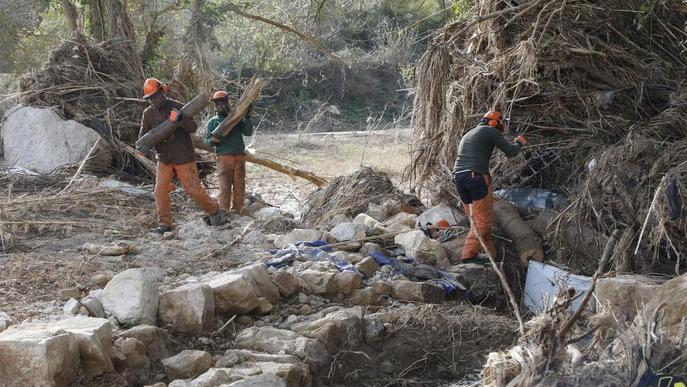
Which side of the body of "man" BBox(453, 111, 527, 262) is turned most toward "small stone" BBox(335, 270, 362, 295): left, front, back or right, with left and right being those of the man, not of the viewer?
back

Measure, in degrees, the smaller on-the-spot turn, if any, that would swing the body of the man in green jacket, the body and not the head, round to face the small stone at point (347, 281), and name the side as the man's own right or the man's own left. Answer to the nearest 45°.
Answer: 0° — they already face it

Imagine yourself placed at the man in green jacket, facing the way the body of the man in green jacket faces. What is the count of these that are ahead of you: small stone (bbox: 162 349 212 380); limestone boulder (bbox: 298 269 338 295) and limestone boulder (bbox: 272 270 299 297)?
3

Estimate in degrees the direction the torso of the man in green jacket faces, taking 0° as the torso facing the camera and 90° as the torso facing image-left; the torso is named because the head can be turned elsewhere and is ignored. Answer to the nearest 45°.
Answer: approximately 0°

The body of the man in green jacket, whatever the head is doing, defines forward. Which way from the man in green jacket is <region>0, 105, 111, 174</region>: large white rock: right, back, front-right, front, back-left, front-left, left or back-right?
back-right

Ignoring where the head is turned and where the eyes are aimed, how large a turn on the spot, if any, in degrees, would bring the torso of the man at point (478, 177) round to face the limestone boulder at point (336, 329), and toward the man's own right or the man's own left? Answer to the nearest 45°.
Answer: approximately 180°

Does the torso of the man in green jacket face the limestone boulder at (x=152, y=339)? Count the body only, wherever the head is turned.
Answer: yes

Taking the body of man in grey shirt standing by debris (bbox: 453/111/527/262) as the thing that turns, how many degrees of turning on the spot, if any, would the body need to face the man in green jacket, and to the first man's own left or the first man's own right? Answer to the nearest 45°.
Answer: approximately 135° to the first man's own left

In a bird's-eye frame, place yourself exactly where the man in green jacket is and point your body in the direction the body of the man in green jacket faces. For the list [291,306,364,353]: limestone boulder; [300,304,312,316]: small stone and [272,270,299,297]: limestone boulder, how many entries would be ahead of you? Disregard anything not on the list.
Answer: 3

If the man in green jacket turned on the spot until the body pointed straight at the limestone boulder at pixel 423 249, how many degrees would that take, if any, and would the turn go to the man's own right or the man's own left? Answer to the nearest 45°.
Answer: approximately 45° to the man's own left

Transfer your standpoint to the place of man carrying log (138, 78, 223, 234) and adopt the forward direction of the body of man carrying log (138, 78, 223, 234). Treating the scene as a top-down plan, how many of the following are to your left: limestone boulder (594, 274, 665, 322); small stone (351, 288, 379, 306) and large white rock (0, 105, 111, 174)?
2

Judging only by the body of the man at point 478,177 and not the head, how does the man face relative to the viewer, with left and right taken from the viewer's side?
facing away from the viewer and to the right of the viewer

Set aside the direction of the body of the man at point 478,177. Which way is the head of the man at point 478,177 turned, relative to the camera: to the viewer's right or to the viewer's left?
to the viewer's right

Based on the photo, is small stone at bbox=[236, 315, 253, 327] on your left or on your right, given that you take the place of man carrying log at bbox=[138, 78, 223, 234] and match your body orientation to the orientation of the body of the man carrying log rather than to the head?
on your left

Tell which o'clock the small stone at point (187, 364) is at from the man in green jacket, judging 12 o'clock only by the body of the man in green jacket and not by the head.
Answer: The small stone is roughly at 12 o'clock from the man in green jacket.

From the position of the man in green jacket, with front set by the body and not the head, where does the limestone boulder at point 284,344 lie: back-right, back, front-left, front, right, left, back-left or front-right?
front

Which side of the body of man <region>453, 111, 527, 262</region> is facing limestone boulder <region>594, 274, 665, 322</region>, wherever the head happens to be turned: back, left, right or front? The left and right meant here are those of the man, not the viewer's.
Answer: right

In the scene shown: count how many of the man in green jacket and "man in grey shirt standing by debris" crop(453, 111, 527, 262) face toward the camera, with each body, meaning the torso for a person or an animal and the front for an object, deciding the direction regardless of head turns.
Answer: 1

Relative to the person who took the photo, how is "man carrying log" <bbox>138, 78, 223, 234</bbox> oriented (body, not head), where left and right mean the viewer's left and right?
facing the viewer and to the left of the viewer
